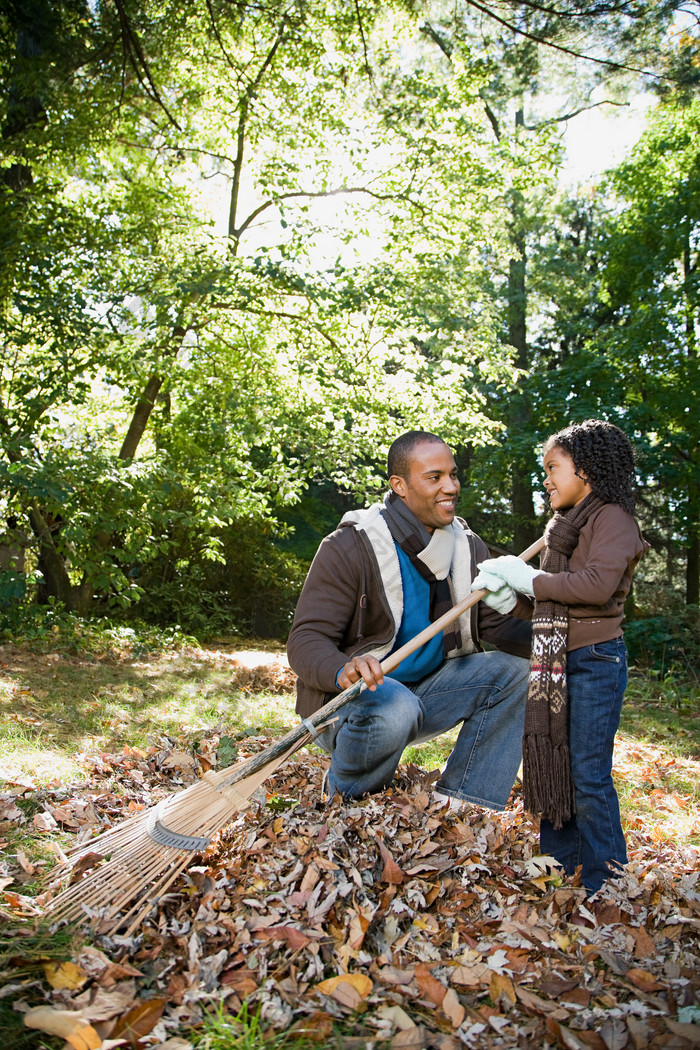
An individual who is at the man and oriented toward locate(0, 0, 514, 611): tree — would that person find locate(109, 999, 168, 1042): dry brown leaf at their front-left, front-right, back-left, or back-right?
back-left

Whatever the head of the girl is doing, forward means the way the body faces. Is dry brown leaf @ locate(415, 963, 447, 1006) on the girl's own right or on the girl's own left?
on the girl's own left

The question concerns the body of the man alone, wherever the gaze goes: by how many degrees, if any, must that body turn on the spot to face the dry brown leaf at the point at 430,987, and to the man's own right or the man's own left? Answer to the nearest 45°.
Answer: approximately 45° to the man's own right

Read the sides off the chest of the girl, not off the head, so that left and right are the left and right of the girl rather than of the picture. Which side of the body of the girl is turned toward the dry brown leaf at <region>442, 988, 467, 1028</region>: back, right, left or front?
left

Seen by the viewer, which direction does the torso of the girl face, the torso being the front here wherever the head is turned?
to the viewer's left

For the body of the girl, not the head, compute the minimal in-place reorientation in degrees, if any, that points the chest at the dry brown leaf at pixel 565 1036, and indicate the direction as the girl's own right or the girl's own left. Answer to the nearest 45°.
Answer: approximately 90° to the girl's own left

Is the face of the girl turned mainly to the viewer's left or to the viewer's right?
to the viewer's left

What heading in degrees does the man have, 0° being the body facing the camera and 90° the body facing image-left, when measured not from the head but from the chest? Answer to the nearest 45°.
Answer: approximately 315°
